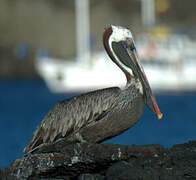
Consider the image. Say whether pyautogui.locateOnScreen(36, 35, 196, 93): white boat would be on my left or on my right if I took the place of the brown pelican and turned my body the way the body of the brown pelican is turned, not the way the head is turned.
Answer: on my left

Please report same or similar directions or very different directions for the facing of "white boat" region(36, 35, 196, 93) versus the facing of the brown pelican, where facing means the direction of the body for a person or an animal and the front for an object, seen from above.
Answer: very different directions

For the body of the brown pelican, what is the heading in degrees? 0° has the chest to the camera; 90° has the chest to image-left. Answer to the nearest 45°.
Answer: approximately 270°

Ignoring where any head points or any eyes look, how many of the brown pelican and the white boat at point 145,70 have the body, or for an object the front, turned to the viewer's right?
1

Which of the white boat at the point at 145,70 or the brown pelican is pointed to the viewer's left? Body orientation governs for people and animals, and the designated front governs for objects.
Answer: the white boat

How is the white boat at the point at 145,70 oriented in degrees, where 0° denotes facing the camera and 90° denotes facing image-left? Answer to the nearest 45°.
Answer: approximately 90°

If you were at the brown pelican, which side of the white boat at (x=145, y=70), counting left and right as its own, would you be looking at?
left
